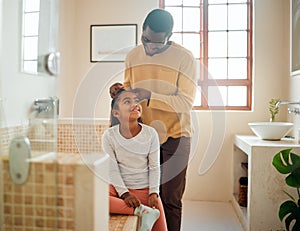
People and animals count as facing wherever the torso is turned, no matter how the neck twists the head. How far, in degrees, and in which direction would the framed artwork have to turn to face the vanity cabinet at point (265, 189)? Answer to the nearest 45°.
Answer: approximately 45° to its left

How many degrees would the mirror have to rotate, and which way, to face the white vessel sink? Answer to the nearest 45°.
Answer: approximately 45° to its left

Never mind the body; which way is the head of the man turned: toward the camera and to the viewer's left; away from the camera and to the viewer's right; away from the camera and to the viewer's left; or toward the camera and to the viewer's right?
toward the camera and to the viewer's left

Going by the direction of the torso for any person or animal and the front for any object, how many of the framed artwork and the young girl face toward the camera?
2

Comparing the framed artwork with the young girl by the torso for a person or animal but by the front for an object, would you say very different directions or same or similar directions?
same or similar directions

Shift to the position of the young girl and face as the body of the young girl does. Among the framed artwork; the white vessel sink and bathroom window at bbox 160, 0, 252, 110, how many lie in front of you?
0

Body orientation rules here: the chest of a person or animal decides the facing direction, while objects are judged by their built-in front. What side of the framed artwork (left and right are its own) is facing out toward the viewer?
front

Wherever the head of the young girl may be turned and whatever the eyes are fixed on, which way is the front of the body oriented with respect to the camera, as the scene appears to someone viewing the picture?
toward the camera

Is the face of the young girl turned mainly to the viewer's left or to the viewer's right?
to the viewer's right

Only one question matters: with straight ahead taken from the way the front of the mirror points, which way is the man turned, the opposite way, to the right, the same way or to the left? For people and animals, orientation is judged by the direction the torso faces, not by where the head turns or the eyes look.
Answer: to the right

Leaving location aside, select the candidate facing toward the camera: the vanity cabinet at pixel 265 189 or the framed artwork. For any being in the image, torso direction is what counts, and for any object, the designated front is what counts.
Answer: the framed artwork

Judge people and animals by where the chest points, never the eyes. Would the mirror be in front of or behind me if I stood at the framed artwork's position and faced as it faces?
in front
